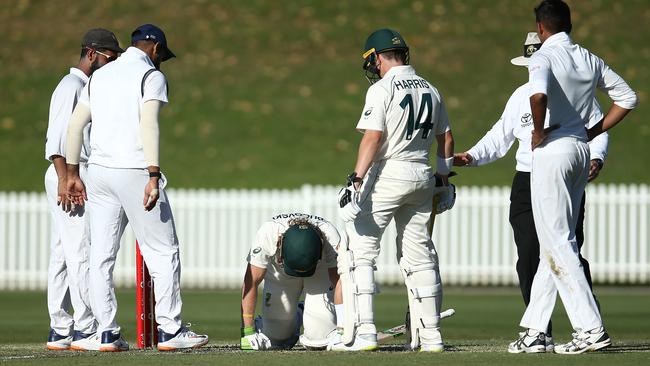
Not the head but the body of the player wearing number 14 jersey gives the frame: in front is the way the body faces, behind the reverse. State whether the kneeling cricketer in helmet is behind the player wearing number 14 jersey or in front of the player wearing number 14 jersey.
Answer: in front

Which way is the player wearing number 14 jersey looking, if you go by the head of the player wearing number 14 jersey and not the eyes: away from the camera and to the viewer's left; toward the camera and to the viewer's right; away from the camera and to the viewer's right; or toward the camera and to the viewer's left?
away from the camera and to the viewer's left

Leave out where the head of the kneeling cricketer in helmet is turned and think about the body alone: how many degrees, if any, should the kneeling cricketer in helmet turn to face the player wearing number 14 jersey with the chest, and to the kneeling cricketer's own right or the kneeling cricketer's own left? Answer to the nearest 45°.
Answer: approximately 45° to the kneeling cricketer's own left

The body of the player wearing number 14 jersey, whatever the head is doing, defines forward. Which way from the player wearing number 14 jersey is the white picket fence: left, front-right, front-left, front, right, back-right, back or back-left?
front-right

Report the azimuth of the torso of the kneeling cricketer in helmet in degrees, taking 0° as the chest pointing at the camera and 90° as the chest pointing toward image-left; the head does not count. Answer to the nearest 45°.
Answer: approximately 0°

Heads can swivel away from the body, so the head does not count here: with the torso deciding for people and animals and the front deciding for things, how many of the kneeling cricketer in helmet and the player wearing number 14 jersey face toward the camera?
1

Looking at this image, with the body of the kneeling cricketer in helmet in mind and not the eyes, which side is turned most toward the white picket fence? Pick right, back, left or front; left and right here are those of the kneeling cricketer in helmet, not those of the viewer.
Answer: back

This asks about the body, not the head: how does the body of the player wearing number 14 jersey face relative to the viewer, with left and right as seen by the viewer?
facing away from the viewer and to the left of the viewer

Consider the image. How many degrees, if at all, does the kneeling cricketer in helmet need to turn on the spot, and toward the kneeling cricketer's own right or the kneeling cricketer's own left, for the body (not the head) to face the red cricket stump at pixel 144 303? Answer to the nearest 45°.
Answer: approximately 90° to the kneeling cricketer's own right
